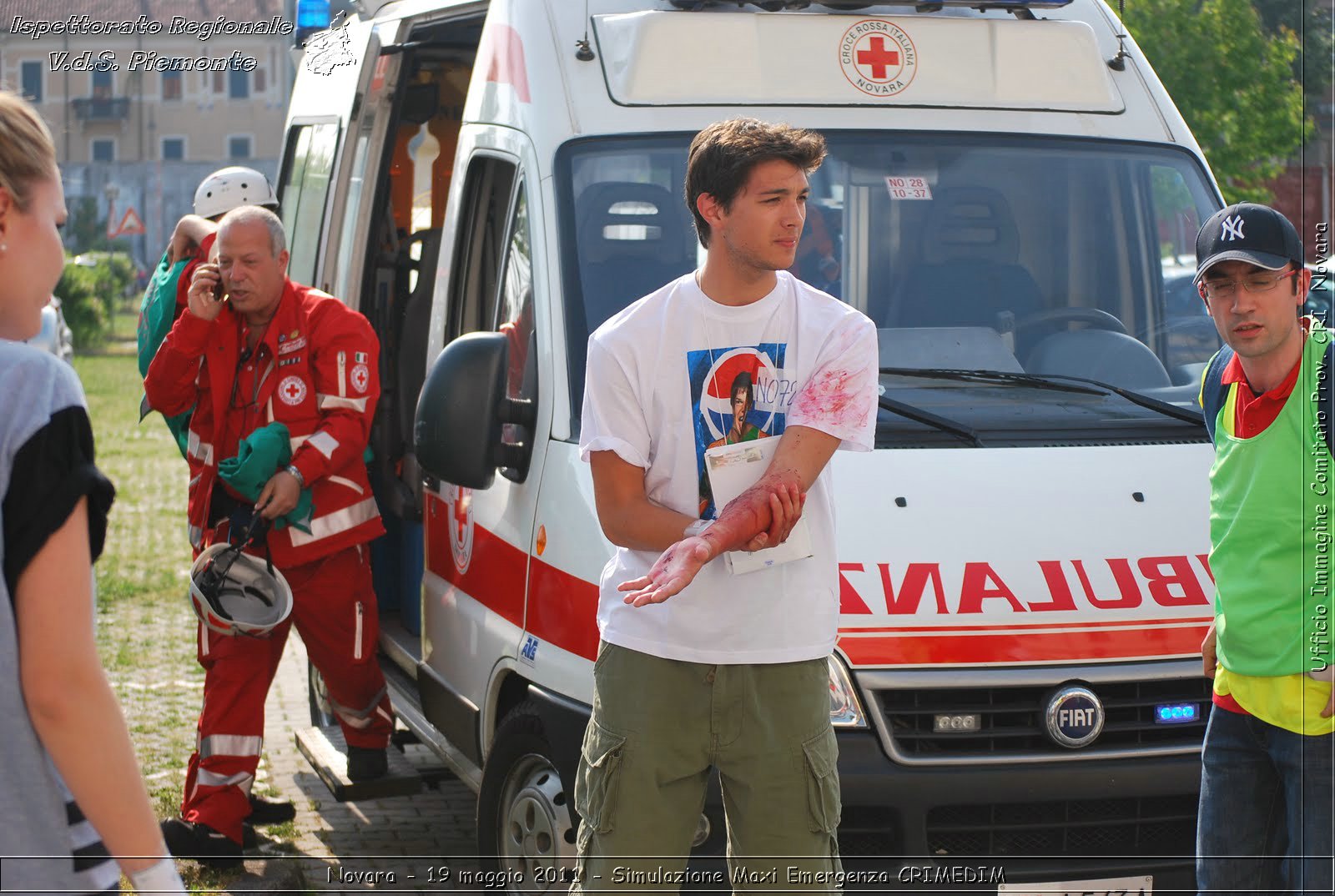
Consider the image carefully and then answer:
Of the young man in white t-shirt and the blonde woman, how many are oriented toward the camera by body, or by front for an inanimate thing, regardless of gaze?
1

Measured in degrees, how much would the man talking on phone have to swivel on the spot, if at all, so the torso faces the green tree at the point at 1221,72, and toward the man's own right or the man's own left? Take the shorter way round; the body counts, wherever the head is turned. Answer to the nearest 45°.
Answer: approximately 180°

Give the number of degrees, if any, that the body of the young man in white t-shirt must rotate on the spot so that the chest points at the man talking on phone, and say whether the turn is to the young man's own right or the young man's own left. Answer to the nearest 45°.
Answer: approximately 135° to the young man's own right

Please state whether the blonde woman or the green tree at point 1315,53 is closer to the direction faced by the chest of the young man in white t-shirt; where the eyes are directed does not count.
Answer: the blonde woman

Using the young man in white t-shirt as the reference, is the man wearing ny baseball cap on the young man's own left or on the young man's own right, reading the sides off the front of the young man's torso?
on the young man's own left

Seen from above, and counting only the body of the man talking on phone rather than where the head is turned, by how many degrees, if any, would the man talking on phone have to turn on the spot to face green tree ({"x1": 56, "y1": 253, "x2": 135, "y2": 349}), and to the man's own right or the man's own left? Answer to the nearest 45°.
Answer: approximately 135° to the man's own right

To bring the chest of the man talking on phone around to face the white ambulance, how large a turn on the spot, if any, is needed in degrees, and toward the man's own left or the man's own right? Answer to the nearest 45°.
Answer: approximately 90° to the man's own left

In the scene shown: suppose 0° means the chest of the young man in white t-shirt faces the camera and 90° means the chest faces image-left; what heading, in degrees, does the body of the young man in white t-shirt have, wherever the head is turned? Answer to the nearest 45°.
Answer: approximately 0°

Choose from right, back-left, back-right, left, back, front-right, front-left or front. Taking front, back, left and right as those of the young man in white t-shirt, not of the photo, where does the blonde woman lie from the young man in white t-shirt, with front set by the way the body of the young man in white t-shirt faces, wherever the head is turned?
front-right
